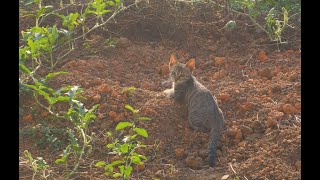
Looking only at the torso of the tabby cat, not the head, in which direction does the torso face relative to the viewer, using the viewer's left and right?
facing away from the viewer and to the left of the viewer

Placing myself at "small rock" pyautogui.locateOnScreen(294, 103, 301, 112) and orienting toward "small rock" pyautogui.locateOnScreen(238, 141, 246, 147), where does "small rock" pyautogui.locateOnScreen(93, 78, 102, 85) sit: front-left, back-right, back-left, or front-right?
front-right

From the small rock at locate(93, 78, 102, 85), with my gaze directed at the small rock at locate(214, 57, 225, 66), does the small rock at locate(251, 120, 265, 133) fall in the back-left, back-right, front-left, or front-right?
front-right

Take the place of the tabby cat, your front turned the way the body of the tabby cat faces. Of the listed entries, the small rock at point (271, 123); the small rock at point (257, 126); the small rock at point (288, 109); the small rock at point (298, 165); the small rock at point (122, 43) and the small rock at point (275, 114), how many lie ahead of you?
1

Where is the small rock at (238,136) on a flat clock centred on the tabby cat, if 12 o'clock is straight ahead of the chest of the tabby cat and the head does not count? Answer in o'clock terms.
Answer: The small rock is roughly at 6 o'clock from the tabby cat.

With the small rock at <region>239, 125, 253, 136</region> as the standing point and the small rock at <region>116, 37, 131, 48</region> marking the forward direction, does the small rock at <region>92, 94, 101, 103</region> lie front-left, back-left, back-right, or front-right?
front-left

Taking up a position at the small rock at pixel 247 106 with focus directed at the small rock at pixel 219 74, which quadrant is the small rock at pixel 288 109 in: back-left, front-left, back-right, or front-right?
back-right
